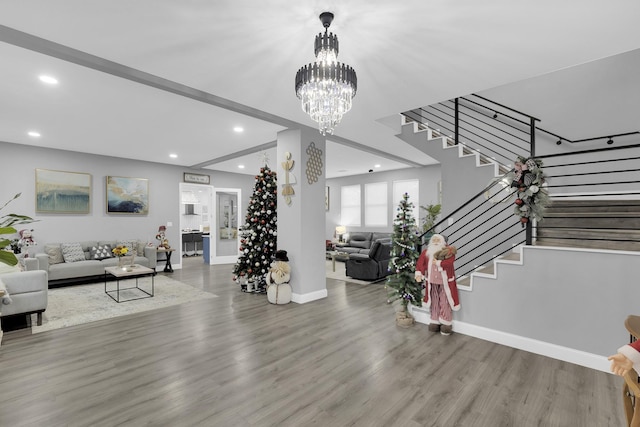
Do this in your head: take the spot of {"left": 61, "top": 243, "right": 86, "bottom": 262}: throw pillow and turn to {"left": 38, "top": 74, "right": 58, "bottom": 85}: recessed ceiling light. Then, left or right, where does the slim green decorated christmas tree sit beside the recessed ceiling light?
left

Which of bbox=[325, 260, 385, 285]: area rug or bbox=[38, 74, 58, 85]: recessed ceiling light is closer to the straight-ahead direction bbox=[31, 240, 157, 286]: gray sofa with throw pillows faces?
the recessed ceiling light

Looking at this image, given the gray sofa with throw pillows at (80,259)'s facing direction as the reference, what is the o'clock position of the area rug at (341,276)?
The area rug is roughly at 10 o'clock from the gray sofa with throw pillows.

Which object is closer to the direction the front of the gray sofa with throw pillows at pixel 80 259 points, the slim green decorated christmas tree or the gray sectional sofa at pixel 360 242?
the slim green decorated christmas tree

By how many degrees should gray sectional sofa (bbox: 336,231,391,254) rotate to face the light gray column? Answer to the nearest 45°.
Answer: approximately 45° to its left

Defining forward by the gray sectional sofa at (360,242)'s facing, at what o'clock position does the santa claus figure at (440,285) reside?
The santa claus figure is roughly at 10 o'clock from the gray sectional sofa.

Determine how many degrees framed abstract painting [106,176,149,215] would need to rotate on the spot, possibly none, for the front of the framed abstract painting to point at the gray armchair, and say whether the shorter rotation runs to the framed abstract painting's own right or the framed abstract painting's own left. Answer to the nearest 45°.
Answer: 0° — it already faces it

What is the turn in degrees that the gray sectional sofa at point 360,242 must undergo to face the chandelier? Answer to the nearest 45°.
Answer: approximately 45° to its left

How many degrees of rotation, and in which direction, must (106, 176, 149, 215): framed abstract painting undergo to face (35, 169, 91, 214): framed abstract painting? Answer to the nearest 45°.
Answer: approximately 90° to its right

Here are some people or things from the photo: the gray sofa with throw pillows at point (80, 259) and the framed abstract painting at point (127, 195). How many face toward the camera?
2

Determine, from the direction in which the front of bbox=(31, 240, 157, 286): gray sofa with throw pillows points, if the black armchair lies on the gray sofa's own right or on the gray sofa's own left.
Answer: on the gray sofa's own left
